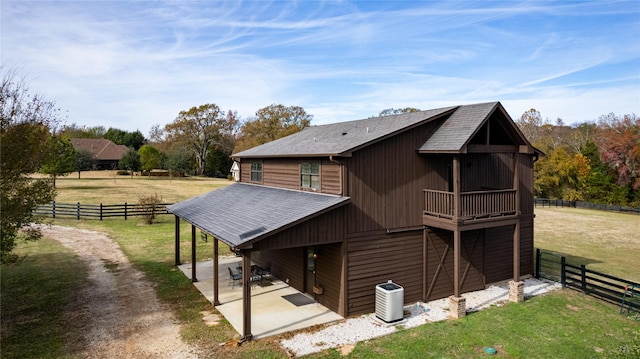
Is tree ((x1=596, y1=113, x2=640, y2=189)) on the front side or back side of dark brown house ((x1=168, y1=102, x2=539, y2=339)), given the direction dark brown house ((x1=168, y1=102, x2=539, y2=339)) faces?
on the back side

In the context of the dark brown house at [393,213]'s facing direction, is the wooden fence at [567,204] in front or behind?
behind

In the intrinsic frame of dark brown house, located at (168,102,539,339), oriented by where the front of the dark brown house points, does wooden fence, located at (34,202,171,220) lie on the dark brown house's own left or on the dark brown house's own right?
on the dark brown house's own right
